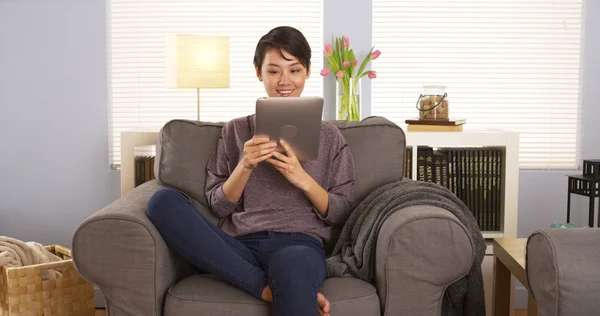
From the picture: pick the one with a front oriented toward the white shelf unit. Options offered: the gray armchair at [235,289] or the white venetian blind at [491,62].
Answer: the white venetian blind

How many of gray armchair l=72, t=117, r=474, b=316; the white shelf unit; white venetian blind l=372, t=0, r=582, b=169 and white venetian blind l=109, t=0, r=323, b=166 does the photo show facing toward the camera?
4

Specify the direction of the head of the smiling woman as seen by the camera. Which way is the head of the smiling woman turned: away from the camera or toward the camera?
toward the camera

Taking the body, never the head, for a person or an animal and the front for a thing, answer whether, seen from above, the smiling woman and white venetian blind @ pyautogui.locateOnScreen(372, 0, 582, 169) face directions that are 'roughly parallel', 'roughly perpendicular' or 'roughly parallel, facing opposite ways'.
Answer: roughly parallel

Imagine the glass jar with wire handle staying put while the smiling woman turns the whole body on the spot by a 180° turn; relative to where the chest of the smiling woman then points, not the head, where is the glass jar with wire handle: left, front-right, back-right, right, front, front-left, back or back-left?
front-right

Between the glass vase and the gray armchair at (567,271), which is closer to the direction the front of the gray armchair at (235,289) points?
the gray armchair

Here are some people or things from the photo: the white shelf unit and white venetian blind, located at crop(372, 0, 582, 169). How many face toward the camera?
2

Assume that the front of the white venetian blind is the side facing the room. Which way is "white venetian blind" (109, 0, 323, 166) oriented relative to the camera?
toward the camera

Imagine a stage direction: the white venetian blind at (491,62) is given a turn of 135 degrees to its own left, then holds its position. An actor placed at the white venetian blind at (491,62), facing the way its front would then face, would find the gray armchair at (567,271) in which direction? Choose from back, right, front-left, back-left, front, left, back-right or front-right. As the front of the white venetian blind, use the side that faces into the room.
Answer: back-right

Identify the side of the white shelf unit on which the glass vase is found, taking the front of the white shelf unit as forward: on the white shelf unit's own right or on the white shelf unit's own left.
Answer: on the white shelf unit's own right

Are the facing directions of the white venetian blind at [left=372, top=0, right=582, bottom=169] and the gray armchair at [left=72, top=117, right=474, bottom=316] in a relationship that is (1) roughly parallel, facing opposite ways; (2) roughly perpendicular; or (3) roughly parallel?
roughly parallel

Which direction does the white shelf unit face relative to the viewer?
toward the camera

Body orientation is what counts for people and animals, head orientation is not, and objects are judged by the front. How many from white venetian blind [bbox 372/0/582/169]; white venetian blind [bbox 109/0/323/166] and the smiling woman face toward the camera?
3

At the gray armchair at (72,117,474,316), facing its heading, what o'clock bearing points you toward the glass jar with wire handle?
The glass jar with wire handle is roughly at 7 o'clock from the gray armchair.
